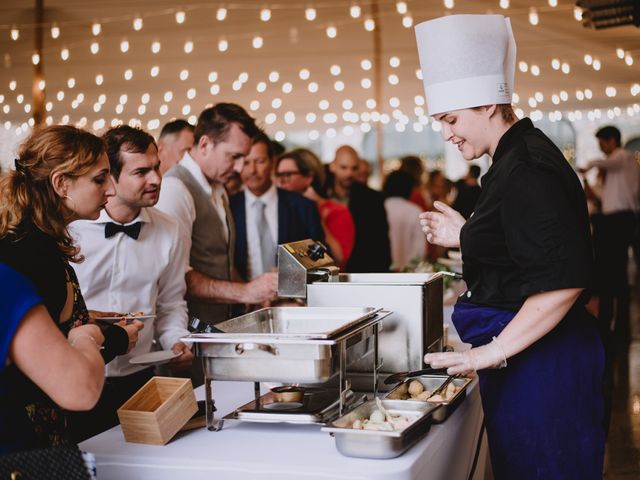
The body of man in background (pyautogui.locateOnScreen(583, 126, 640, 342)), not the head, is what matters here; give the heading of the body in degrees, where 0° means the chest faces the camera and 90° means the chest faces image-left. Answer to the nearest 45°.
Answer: approximately 90°

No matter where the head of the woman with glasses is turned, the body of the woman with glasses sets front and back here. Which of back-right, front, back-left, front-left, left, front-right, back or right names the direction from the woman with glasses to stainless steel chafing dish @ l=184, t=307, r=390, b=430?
front-left

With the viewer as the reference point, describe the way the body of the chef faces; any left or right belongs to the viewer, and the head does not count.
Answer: facing to the left of the viewer

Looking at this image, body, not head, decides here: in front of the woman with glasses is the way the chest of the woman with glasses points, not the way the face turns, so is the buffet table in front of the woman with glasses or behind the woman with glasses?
in front

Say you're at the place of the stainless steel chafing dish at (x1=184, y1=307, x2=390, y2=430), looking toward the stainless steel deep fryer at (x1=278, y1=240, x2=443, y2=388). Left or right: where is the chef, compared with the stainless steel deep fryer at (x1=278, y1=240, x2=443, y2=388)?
right

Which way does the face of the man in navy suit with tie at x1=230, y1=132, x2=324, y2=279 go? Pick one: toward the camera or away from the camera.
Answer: toward the camera

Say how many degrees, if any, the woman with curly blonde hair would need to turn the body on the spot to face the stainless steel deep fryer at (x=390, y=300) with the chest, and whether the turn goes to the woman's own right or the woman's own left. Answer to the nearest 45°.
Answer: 0° — they already face it

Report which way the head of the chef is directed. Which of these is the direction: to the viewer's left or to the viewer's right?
to the viewer's left

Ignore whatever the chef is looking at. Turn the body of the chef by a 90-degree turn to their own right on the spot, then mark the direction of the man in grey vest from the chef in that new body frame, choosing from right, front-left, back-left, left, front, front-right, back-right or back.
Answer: front-left

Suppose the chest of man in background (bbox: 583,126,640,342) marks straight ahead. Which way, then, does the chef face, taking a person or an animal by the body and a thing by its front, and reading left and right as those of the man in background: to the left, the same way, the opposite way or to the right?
the same way

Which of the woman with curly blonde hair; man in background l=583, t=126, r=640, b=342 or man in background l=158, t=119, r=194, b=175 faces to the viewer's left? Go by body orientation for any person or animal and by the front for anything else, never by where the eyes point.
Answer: man in background l=583, t=126, r=640, b=342

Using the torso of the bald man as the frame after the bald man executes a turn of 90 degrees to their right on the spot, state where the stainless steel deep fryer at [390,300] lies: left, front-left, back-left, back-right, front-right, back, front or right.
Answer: back-left

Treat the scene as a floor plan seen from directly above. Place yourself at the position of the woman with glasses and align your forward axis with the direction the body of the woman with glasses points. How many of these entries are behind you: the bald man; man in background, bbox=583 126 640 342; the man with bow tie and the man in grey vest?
2

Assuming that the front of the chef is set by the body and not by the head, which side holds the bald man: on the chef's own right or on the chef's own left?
on the chef's own right

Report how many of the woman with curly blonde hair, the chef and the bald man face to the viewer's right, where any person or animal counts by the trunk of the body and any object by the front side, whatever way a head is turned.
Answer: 1
